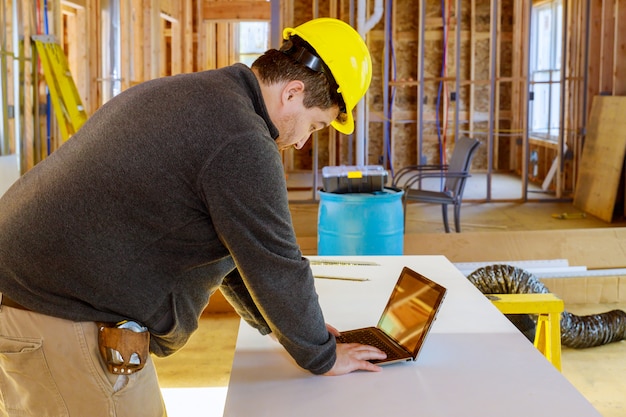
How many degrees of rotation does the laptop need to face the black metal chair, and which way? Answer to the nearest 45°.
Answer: approximately 135° to its right

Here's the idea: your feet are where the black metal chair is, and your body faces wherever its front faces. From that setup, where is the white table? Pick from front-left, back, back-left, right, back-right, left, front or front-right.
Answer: left

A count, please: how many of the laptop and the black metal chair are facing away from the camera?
0

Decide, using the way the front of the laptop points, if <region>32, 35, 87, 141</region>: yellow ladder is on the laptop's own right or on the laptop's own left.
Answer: on the laptop's own right

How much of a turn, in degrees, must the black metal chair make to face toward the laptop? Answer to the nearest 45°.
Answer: approximately 90° to its left

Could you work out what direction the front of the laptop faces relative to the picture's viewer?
facing the viewer and to the left of the viewer

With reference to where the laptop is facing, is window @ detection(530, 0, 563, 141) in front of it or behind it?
behind

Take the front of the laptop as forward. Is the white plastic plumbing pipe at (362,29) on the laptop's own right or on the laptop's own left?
on the laptop's own right

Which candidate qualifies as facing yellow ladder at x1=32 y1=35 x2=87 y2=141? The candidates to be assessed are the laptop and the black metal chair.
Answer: the black metal chair

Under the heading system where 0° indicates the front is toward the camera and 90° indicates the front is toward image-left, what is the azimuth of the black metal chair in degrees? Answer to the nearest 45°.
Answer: approximately 90°

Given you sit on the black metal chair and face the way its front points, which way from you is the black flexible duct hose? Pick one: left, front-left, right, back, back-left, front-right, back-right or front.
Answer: left

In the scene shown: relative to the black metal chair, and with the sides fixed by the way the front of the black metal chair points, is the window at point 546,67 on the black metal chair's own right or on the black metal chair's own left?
on the black metal chair's own right
